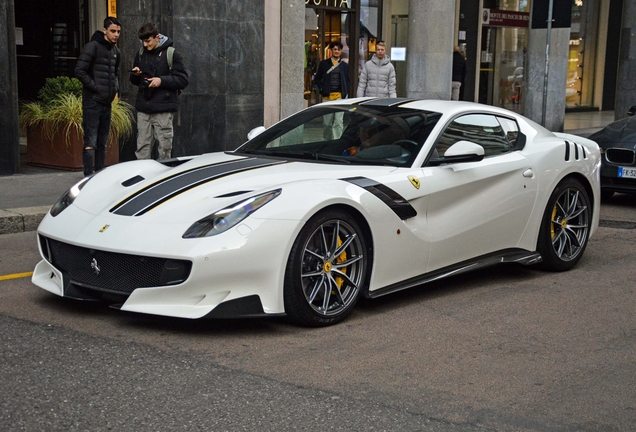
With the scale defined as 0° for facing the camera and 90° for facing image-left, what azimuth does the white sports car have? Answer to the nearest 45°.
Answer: approximately 45°

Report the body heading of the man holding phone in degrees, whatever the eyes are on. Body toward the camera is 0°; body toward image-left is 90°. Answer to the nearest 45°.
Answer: approximately 45°

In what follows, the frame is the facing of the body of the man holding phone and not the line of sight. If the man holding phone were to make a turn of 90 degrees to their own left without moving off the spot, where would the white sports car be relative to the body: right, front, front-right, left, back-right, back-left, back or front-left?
front-right

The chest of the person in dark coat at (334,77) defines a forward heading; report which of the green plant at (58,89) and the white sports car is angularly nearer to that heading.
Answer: the white sports car

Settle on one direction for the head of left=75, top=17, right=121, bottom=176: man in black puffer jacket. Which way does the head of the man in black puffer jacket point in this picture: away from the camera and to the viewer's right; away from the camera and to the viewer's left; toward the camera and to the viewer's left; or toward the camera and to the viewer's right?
toward the camera and to the viewer's right

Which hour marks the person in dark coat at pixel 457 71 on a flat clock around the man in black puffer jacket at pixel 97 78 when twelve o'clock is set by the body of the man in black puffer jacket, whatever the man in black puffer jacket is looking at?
The person in dark coat is roughly at 9 o'clock from the man in black puffer jacket.

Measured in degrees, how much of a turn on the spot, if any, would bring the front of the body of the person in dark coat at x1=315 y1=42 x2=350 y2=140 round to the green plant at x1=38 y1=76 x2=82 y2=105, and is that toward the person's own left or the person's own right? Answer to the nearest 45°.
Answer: approximately 45° to the person's own right

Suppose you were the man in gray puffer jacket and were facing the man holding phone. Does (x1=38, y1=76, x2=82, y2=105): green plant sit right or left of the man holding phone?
right

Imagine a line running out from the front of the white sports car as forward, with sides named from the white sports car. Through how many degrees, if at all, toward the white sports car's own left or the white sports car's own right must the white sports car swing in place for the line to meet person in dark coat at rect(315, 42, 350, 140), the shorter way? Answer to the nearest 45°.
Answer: approximately 135° to the white sports car's own right

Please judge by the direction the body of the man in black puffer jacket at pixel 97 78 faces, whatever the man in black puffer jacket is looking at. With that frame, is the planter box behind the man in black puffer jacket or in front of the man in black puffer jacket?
behind

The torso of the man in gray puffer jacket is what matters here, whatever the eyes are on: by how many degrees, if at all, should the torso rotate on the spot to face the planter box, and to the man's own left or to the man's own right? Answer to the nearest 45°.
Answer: approximately 45° to the man's own right

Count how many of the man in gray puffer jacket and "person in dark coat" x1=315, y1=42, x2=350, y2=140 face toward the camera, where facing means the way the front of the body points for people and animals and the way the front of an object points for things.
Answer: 2
